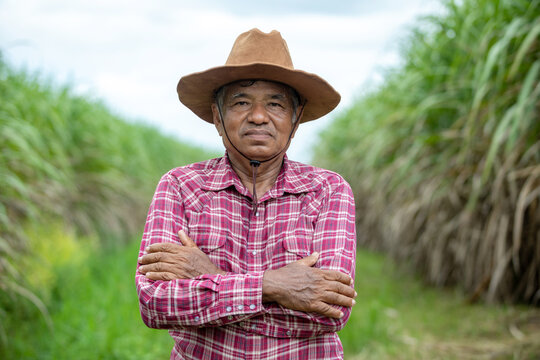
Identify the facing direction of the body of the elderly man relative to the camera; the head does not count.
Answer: toward the camera
